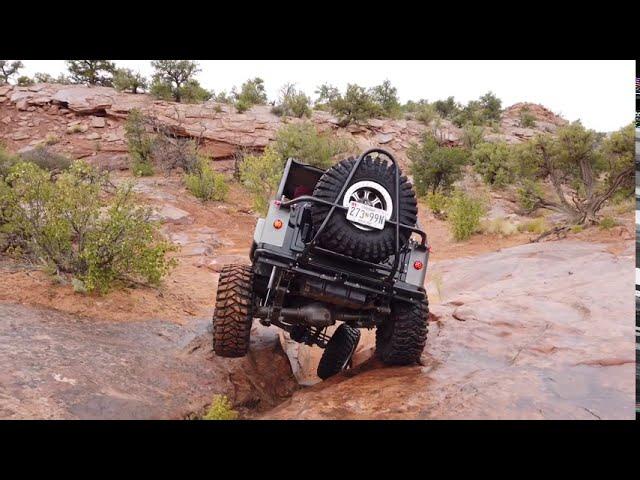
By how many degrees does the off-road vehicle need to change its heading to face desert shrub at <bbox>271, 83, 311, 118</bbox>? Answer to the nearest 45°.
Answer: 0° — it already faces it

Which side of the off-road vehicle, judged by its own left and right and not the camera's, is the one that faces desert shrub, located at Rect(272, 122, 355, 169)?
front

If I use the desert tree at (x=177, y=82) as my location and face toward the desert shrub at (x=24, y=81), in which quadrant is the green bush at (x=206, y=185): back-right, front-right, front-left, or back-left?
back-left

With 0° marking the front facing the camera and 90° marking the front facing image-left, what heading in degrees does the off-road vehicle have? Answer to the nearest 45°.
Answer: approximately 180°

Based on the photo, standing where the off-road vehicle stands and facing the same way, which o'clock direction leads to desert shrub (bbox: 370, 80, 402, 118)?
The desert shrub is roughly at 12 o'clock from the off-road vehicle.

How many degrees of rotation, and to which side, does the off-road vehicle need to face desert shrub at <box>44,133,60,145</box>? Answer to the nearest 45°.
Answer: approximately 45° to its left

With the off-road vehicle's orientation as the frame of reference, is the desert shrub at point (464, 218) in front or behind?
in front

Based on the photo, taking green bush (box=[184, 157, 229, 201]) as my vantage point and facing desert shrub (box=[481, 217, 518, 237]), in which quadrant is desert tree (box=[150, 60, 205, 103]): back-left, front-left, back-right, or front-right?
back-left

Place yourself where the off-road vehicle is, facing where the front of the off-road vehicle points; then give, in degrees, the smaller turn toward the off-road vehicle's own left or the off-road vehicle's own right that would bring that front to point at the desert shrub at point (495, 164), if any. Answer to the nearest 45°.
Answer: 0° — it already faces it

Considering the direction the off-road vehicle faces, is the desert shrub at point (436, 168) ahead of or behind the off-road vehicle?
ahead

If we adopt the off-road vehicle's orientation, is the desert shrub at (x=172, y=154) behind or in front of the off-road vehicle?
in front

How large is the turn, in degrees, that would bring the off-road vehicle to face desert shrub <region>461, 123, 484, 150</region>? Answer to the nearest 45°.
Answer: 0° — it already faces it
